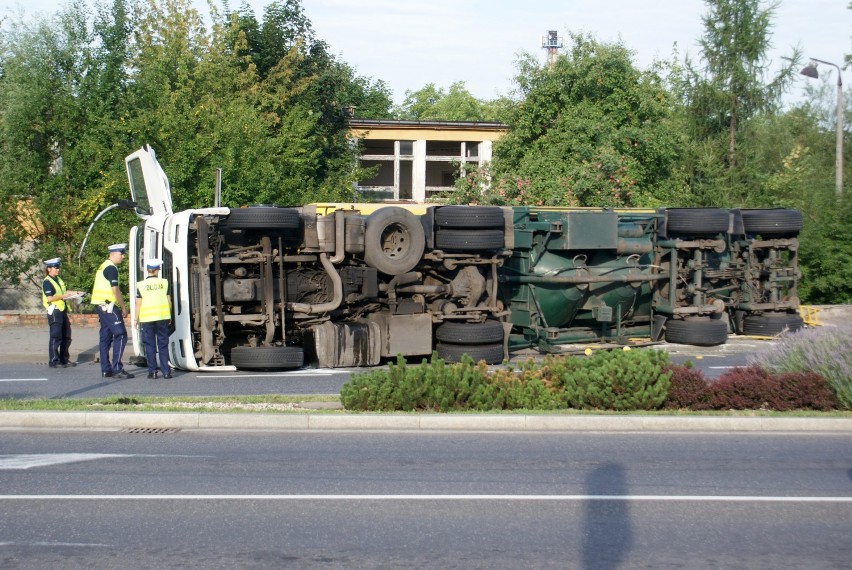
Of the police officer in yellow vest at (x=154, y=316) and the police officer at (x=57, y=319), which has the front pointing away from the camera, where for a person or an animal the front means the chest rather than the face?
the police officer in yellow vest

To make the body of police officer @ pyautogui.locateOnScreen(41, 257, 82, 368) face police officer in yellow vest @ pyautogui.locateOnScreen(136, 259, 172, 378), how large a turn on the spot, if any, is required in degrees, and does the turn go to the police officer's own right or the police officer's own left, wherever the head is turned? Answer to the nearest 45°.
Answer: approximately 45° to the police officer's own right

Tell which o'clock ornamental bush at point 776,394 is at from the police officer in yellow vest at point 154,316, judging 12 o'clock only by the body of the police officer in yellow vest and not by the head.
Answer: The ornamental bush is roughly at 4 o'clock from the police officer in yellow vest.

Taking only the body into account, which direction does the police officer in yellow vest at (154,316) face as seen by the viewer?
away from the camera

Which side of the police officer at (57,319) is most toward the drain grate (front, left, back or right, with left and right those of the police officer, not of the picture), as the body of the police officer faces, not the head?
right

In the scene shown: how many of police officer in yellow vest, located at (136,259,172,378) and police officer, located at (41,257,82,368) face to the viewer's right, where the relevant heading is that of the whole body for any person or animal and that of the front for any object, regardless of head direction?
1

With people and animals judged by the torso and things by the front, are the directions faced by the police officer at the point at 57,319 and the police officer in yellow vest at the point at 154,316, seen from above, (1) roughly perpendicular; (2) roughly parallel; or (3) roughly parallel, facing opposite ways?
roughly perpendicular

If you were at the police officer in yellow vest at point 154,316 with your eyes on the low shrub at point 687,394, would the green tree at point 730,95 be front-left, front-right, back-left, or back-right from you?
front-left

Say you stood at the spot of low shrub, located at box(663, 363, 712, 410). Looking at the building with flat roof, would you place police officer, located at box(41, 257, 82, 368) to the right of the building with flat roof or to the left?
left

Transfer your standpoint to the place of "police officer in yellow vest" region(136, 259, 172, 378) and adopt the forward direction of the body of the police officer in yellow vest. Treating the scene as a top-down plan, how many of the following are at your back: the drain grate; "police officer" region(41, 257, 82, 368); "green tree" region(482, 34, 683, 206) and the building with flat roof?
1

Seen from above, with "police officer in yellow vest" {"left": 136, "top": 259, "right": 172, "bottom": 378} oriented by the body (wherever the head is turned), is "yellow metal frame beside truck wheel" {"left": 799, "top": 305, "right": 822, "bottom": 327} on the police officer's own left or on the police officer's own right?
on the police officer's own right

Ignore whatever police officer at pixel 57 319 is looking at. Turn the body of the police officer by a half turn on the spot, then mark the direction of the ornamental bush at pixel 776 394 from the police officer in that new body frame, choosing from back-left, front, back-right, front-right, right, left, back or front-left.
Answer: back-left

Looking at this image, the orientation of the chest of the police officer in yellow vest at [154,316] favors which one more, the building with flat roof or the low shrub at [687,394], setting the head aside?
the building with flat roof

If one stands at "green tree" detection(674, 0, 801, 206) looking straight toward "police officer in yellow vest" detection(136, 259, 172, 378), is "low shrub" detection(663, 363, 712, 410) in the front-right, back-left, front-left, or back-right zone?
front-left

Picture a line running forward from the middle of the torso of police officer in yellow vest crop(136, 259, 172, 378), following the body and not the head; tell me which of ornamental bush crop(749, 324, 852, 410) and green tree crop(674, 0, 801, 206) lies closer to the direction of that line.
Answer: the green tree

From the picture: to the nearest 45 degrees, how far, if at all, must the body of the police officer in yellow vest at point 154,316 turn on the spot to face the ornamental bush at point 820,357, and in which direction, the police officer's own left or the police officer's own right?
approximately 135° to the police officer's own right

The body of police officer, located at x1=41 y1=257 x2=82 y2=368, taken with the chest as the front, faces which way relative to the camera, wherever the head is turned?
to the viewer's right
